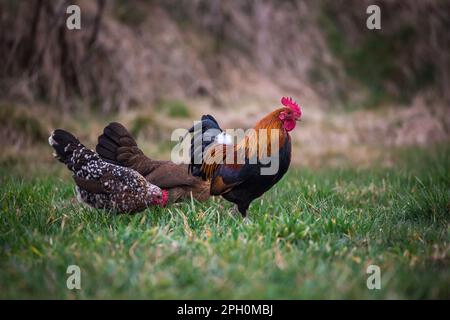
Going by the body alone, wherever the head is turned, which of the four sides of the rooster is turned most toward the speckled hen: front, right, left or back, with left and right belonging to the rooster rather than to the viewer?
back

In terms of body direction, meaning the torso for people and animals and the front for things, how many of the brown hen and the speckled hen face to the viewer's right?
2

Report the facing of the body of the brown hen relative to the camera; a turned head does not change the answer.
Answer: to the viewer's right

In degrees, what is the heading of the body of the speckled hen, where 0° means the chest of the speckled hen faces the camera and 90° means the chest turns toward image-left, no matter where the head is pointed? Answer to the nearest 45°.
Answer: approximately 270°

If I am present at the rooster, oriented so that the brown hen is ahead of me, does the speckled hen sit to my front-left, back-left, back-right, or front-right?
front-left

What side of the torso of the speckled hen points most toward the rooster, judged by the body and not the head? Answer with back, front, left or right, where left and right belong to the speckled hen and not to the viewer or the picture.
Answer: front

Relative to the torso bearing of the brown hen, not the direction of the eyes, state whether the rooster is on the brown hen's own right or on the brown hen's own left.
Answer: on the brown hen's own right

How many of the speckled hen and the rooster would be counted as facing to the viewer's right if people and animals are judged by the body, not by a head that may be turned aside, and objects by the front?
2

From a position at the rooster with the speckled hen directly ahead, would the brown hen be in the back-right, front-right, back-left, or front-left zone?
front-right

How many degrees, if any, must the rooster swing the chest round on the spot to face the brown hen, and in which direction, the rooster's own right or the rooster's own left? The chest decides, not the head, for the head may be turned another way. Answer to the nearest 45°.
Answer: approximately 135° to the rooster's own left

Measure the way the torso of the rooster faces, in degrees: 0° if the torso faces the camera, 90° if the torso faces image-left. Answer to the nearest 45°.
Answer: approximately 270°

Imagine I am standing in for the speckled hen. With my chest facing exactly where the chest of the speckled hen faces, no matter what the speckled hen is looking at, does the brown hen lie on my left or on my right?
on my left

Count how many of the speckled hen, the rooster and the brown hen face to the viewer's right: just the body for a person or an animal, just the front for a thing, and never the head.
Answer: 3
